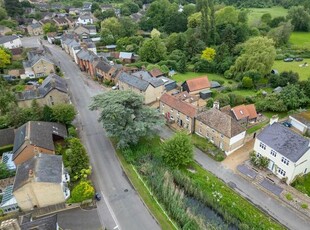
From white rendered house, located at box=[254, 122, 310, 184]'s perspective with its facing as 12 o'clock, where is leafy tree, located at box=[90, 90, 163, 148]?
The leafy tree is roughly at 1 o'clock from the white rendered house.

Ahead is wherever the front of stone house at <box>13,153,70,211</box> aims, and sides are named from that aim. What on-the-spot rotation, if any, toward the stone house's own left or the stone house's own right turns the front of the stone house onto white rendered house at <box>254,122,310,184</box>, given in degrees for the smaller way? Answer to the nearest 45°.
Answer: approximately 45° to the stone house's own right

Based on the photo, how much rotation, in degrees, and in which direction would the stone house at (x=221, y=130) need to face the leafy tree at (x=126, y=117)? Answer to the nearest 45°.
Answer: approximately 45° to its right

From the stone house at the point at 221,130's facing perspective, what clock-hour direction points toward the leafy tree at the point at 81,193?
The leafy tree is roughly at 12 o'clock from the stone house.

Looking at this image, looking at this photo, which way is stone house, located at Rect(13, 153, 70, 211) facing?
to the viewer's right

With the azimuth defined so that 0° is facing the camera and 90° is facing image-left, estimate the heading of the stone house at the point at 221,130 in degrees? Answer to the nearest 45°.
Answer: approximately 45°

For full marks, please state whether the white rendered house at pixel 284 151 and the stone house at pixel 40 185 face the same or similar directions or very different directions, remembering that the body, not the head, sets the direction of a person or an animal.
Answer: very different directions

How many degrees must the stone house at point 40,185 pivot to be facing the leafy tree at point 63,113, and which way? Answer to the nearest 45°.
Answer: approximately 45° to its left

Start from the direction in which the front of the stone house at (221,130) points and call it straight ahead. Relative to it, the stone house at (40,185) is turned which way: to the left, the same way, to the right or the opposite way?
the opposite way
